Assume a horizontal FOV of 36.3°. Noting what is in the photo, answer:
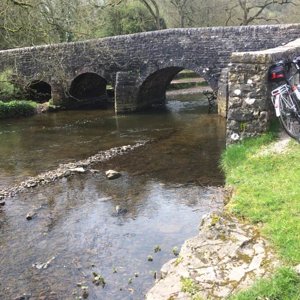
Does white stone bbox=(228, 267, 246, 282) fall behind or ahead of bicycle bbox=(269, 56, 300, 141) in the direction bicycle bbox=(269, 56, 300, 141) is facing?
behind

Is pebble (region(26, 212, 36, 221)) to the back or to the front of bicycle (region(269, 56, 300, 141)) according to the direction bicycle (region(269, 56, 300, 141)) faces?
to the back

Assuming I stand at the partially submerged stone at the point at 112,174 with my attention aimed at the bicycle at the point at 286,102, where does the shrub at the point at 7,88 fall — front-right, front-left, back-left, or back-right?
back-left

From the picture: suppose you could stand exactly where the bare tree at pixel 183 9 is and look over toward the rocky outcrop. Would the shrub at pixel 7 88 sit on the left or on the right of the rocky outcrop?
right

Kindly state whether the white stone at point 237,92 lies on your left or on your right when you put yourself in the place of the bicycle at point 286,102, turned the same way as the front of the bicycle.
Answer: on your left

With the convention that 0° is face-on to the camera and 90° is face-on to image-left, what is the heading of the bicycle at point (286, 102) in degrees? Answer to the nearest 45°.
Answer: approximately 225°
